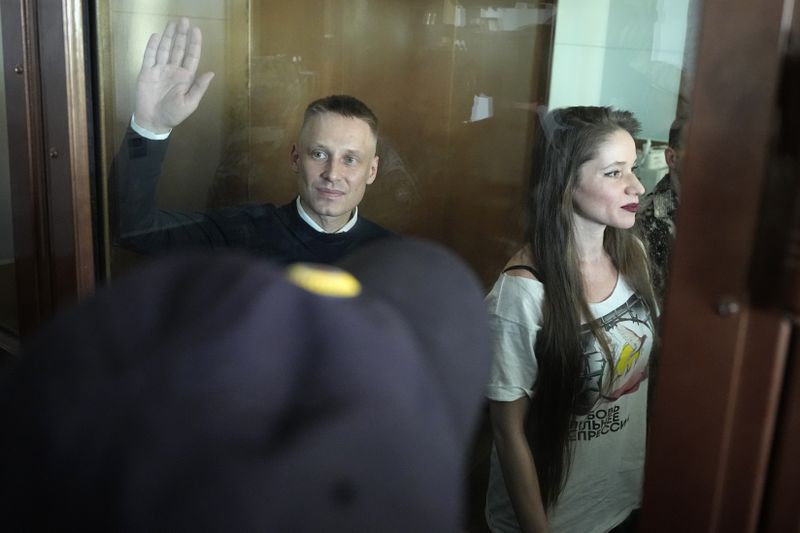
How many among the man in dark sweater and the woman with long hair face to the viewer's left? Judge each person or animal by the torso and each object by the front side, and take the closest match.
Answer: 0

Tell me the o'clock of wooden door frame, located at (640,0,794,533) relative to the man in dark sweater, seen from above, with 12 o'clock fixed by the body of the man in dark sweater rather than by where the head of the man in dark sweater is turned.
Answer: The wooden door frame is roughly at 11 o'clock from the man in dark sweater.

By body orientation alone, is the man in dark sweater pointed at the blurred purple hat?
yes

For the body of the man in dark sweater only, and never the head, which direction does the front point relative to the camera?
toward the camera

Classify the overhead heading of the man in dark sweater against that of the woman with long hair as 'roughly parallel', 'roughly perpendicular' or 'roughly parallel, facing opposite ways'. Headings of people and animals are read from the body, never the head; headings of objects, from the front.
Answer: roughly parallel

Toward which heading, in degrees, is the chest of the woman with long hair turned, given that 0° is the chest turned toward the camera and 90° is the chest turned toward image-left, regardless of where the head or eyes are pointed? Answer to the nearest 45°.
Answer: approximately 315°
